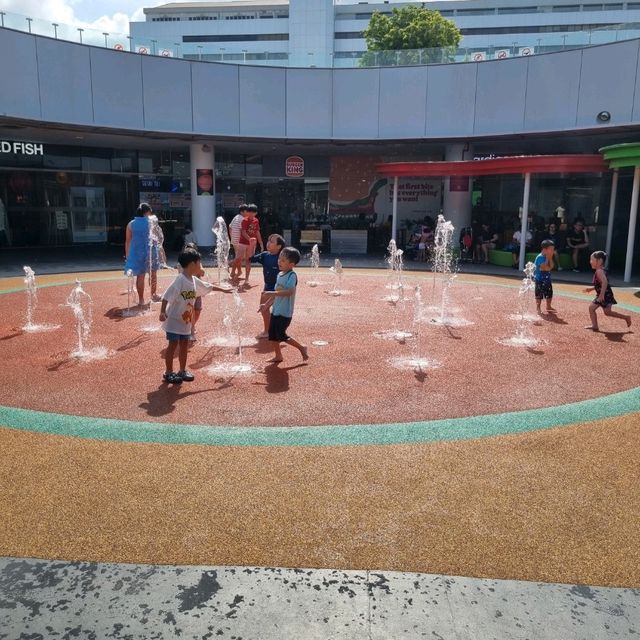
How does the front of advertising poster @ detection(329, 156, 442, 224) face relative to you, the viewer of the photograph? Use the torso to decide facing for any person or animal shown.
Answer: facing the viewer

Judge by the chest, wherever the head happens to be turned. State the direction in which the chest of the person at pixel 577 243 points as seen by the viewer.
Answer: toward the camera

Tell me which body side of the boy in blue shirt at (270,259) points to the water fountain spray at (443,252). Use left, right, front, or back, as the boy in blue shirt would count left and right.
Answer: back

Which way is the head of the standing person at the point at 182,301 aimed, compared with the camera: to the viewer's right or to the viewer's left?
to the viewer's right

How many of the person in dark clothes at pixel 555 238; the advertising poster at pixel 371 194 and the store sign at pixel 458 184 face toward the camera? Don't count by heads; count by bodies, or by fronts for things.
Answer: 3

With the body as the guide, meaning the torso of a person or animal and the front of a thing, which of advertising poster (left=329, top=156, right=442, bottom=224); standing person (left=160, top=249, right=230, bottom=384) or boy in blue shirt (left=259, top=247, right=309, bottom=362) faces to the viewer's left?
the boy in blue shirt

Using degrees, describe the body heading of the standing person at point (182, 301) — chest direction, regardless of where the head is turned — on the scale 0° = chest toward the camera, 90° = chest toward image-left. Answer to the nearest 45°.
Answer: approximately 315°

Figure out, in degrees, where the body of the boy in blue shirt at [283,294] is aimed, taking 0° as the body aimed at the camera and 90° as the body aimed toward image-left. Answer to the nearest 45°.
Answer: approximately 90°

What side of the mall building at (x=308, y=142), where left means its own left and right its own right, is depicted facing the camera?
front

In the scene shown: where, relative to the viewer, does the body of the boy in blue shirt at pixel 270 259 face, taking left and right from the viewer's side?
facing the viewer and to the left of the viewer
